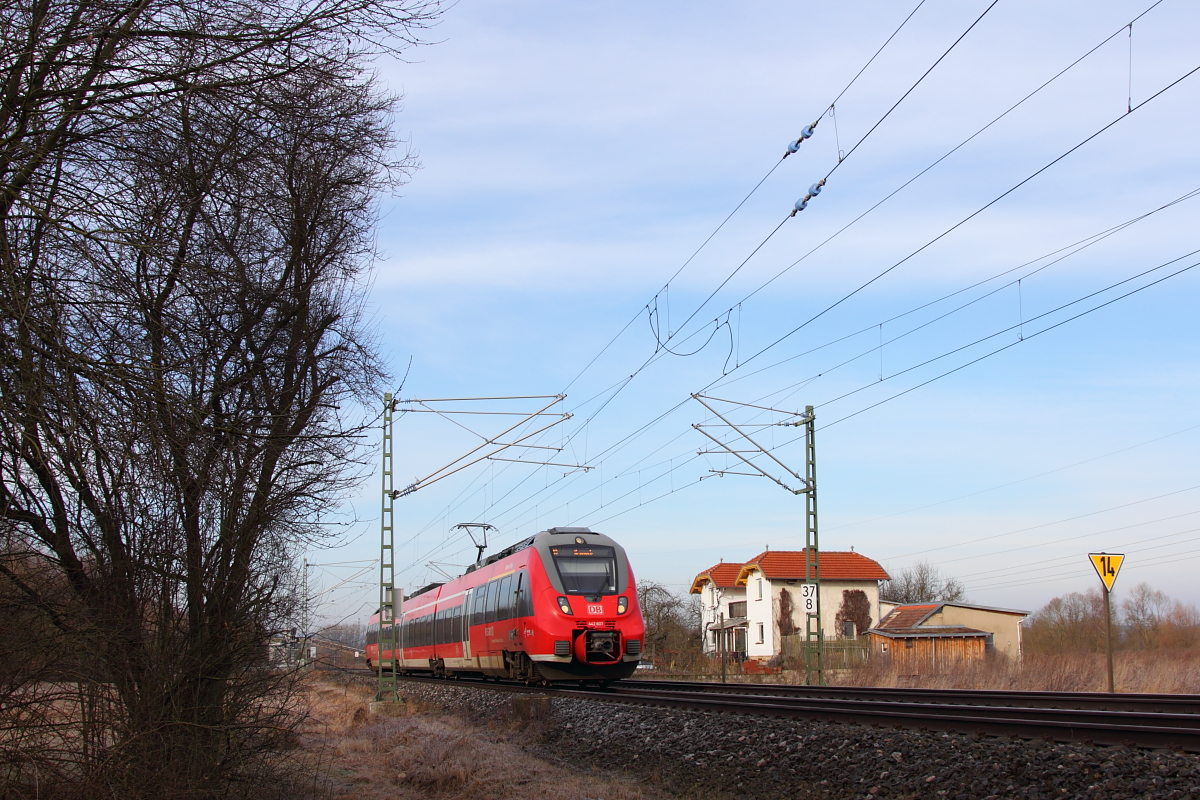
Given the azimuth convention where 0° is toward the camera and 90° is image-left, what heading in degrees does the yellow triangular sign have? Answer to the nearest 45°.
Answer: approximately 0°

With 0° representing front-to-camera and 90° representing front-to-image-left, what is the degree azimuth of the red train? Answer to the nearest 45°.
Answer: approximately 315°
